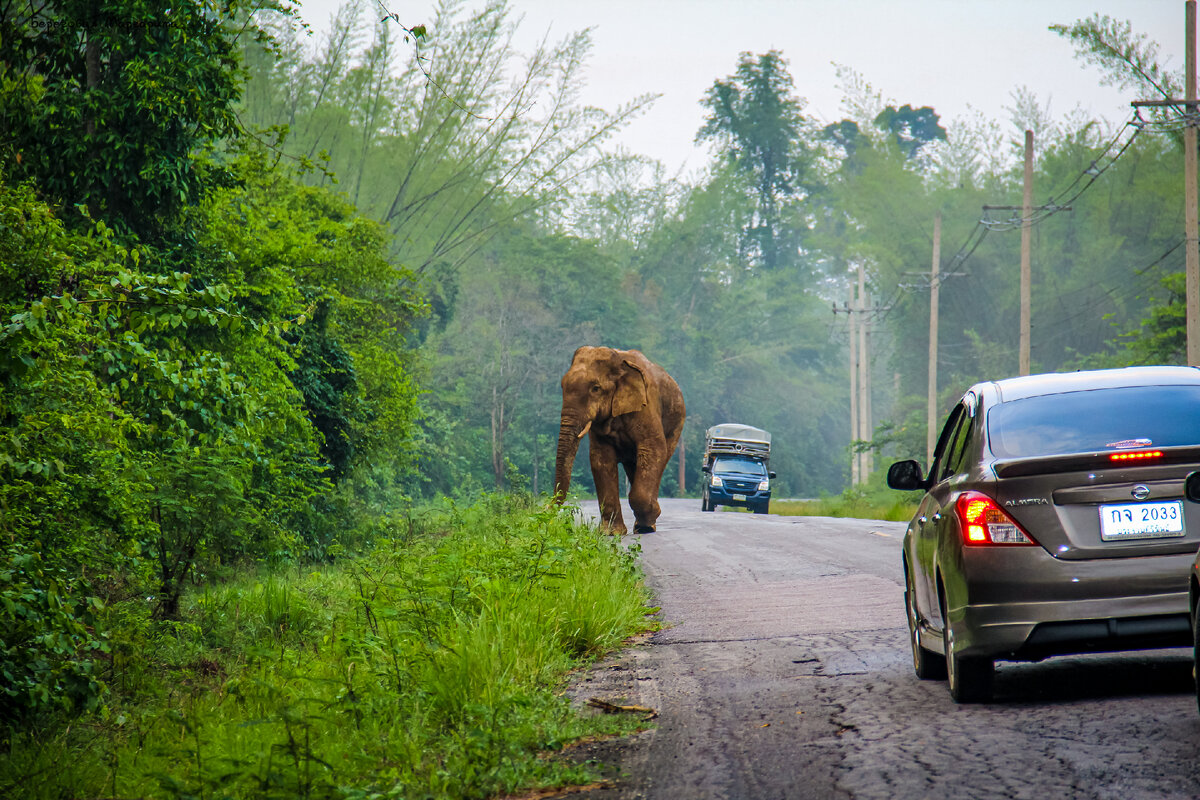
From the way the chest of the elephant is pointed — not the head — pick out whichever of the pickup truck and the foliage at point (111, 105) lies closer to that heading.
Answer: the foliage

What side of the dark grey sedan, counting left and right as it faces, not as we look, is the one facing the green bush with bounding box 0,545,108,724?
left

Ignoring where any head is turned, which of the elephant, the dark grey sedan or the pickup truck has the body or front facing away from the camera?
the dark grey sedan

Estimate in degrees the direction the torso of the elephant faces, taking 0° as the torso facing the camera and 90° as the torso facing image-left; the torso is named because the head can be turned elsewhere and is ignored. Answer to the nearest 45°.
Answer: approximately 45°

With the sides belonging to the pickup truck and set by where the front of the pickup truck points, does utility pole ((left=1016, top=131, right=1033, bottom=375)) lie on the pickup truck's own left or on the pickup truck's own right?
on the pickup truck's own left

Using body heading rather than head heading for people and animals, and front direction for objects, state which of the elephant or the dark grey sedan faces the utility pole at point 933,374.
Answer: the dark grey sedan

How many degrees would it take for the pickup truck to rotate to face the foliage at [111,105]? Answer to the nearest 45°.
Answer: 0° — it already faces it

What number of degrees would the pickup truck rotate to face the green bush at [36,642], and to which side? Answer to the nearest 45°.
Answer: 0° — it already faces it

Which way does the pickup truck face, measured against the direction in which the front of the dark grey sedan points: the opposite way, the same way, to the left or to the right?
the opposite way

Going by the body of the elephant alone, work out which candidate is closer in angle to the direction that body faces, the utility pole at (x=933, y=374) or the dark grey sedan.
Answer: the dark grey sedan

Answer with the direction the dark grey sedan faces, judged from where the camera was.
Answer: facing away from the viewer

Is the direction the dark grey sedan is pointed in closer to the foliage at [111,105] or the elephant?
the elephant

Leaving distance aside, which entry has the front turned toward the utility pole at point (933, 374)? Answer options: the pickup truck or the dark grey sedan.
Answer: the dark grey sedan

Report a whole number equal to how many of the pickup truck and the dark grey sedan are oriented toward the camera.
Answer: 1

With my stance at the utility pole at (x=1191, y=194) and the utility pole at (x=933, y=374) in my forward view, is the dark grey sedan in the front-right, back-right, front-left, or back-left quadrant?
back-left
